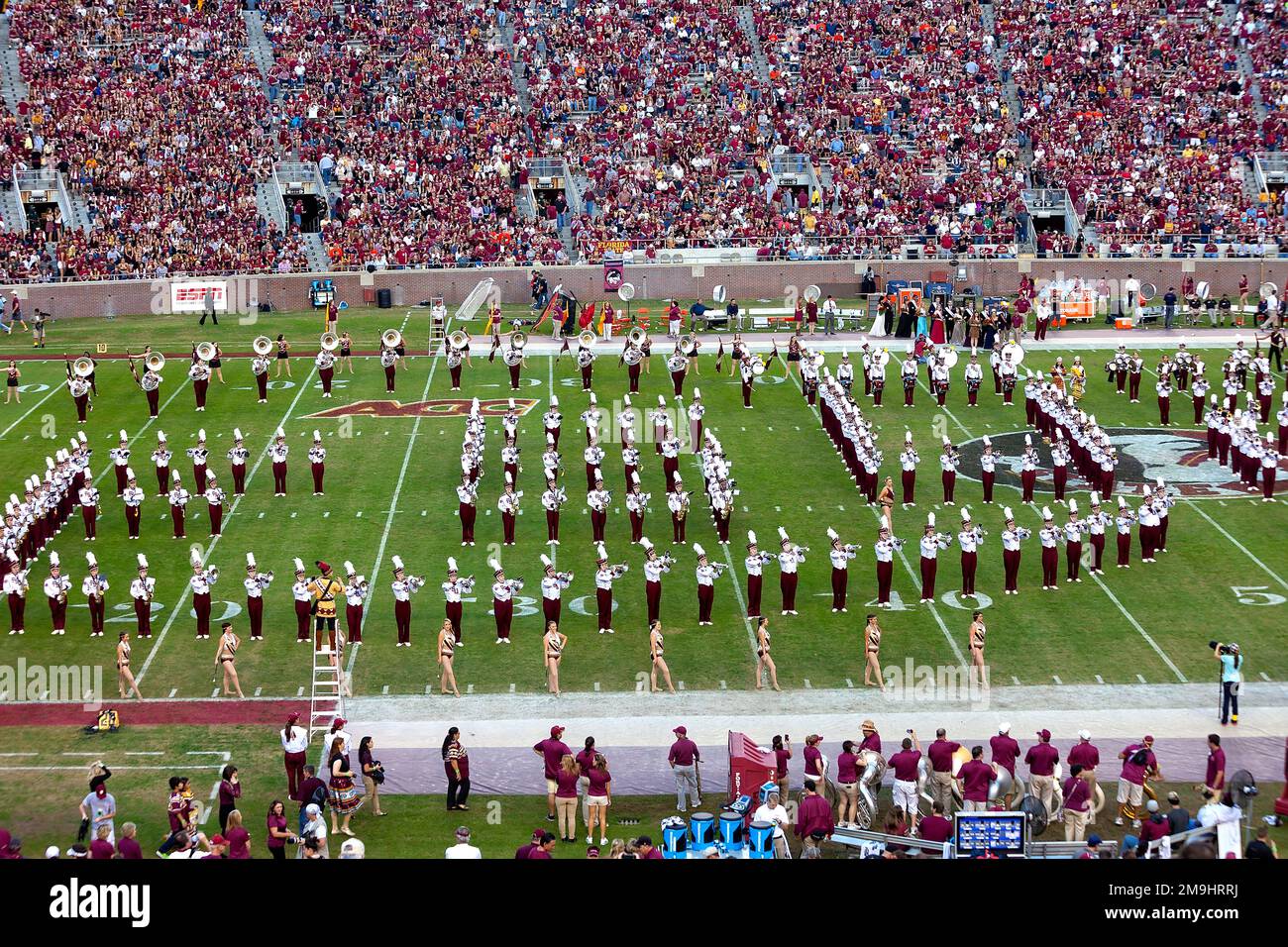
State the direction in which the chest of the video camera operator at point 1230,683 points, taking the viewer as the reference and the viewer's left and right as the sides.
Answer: facing away from the viewer and to the left of the viewer

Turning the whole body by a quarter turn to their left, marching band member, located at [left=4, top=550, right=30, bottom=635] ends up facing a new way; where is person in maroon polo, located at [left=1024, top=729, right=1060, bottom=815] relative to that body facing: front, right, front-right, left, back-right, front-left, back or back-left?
front-right

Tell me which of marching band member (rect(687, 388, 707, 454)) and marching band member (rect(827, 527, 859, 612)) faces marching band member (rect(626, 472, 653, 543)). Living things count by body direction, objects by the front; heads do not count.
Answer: marching band member (rect(687, 388, 707, 454))

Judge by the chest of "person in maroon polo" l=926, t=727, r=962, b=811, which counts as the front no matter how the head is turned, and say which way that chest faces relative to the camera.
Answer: away from the camera

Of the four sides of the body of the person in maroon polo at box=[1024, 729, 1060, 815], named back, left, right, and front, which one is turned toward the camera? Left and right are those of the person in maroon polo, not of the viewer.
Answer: back

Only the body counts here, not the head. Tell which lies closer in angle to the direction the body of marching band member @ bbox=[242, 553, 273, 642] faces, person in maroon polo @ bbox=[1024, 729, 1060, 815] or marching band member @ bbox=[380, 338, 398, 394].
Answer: the person in maroon polo

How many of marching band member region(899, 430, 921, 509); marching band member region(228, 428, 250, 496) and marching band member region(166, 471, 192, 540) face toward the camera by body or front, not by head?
3

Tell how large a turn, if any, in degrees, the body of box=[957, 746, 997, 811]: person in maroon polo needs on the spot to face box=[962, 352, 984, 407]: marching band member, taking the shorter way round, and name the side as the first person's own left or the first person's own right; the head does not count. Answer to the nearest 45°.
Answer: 0° — they already face them

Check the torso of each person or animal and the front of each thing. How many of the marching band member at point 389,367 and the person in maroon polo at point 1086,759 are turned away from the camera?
1

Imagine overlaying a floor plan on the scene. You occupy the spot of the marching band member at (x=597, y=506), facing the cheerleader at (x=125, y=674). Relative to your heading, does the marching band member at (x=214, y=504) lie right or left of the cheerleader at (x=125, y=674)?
right

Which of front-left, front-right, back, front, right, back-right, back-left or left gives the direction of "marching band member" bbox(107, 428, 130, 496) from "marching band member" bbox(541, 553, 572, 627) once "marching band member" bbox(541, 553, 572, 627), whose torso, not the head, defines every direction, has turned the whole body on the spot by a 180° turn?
front

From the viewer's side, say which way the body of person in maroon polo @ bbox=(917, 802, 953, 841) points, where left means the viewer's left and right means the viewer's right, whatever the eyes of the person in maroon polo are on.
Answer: facing away from the viewer
